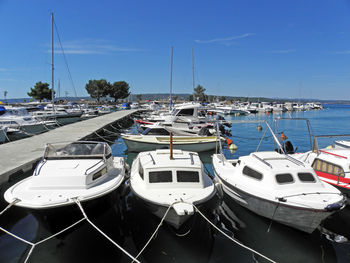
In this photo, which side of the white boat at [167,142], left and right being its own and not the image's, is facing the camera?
left

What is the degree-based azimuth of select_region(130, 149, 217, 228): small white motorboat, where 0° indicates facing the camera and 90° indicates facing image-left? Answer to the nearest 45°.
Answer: approximately 0°

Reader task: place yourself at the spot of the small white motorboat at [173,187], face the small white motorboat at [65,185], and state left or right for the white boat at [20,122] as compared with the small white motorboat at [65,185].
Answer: right

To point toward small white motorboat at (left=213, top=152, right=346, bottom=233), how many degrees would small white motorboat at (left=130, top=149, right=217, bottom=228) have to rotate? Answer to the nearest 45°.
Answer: approximately 90° to its left

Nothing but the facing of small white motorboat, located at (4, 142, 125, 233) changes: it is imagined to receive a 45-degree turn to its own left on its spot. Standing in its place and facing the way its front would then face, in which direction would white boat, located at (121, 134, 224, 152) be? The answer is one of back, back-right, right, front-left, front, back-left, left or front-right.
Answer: back-left

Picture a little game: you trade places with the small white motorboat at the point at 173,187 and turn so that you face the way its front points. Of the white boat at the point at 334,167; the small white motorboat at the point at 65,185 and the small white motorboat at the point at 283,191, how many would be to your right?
1

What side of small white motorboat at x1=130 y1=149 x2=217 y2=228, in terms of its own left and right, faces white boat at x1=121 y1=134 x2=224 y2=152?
back

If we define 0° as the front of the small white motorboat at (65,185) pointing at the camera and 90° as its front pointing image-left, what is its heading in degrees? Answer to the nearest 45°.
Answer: approximately 45°

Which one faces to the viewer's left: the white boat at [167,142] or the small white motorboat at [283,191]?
the white boat

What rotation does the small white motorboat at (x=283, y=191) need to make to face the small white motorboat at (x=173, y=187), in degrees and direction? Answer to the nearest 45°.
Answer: approximately 90° to its right

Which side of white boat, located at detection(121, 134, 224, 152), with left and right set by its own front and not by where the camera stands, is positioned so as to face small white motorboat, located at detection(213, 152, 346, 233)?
left
